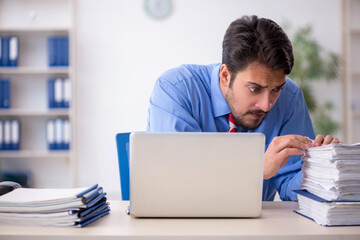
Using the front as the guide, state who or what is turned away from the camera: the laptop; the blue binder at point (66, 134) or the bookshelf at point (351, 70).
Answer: the laptop

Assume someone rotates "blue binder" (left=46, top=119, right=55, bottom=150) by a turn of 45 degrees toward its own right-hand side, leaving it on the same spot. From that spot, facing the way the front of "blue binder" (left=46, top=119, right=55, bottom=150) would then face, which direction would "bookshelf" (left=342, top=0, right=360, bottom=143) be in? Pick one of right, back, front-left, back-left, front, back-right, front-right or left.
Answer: back-left

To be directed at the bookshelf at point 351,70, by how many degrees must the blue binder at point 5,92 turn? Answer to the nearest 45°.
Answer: approximately 90° to its left

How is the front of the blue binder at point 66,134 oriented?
toward the camera

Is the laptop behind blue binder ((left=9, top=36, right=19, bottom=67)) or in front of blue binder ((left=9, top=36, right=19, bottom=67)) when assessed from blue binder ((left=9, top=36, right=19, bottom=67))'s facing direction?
in front

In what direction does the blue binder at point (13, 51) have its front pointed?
toward the camera

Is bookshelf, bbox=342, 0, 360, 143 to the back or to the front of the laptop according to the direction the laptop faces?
to the front

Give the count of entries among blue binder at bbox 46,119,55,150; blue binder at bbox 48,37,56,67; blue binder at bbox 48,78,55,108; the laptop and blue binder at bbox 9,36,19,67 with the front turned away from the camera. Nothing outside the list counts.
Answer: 1

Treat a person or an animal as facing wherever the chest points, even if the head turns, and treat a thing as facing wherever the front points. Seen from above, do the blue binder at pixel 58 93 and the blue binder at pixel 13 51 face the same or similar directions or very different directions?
same or similar directions

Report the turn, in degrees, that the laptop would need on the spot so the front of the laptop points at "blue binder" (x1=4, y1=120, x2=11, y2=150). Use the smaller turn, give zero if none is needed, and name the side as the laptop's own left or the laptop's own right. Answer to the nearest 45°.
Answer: approximately 45° to the laptop's own left

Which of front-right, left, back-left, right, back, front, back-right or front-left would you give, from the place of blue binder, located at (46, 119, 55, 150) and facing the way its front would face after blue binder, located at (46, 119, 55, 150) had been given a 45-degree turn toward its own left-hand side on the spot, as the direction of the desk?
front-right

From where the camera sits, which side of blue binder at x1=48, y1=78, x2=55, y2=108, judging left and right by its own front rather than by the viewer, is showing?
front

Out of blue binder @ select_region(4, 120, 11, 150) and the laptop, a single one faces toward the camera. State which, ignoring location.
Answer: the blue binder

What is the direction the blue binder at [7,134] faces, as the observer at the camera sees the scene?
facing the viewer

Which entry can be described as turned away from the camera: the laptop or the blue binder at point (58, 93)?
the laptop
